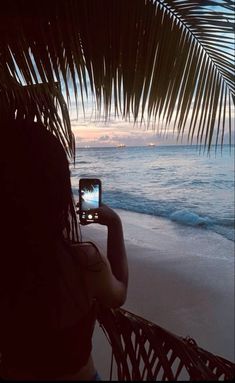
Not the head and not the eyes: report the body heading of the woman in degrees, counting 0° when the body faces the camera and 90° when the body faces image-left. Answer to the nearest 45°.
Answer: approximately 180°
